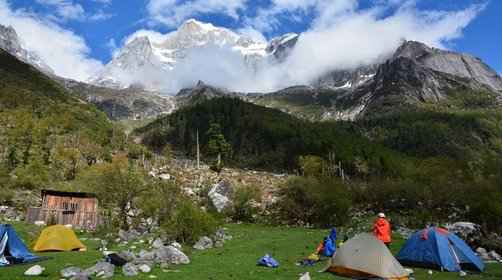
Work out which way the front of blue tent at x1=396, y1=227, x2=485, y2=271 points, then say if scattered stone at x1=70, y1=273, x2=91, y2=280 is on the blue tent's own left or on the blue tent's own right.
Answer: on the blue tent's own right

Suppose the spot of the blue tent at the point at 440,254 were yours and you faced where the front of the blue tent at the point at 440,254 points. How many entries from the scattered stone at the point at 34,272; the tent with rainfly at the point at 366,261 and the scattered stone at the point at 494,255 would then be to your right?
2

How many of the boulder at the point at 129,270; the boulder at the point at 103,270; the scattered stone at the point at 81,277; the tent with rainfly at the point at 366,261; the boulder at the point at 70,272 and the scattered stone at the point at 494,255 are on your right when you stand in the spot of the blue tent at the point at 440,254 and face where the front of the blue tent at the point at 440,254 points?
5

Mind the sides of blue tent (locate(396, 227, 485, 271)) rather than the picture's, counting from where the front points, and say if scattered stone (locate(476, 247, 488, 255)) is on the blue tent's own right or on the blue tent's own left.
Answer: on the blue tent's own left

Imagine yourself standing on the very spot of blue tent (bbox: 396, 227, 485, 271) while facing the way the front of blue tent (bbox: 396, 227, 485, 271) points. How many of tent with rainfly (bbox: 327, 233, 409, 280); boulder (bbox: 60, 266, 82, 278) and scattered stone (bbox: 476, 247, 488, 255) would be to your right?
2

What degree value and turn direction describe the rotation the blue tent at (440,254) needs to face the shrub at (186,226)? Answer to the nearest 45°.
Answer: approximately 135° to its right

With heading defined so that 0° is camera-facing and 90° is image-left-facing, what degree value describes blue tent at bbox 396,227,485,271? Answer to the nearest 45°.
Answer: approximately 315°

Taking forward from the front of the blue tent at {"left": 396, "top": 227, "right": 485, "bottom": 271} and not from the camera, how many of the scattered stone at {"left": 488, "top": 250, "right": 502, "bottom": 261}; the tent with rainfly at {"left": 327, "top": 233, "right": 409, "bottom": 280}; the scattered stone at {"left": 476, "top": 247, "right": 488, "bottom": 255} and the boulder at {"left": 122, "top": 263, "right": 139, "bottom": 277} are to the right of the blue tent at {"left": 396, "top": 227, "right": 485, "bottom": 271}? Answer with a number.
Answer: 2

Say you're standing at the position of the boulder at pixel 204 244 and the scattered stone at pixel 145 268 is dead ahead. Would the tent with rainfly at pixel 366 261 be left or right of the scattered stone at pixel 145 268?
left

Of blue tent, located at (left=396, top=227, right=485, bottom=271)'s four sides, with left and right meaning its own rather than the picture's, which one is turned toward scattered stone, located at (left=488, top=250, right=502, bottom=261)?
left

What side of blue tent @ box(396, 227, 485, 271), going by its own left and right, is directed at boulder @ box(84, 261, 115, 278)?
right

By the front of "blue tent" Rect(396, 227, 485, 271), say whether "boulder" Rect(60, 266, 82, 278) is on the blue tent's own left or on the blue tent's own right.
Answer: on the blue tent's own right
